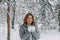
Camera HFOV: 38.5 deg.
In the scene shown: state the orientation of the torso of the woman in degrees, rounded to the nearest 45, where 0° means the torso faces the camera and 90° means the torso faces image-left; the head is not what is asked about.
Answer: approximately 0°
